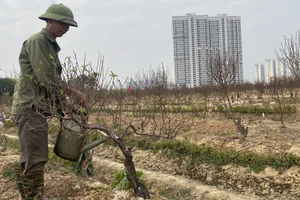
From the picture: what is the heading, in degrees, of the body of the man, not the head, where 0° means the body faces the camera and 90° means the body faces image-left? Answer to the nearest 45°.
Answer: approximately 270°

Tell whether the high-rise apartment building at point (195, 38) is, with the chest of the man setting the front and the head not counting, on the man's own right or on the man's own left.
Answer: on the man's own left
